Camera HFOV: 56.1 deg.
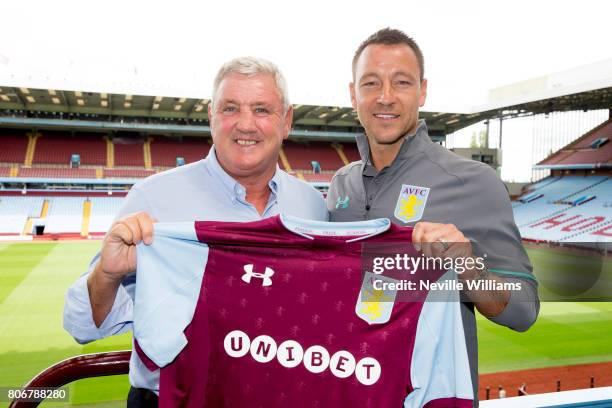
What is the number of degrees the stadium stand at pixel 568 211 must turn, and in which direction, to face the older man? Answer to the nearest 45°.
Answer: approximately 45° to its left

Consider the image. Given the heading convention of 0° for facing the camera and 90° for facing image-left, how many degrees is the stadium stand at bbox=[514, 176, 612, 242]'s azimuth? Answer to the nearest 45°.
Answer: approximately 45°
